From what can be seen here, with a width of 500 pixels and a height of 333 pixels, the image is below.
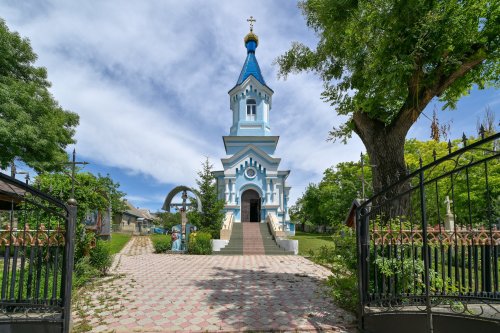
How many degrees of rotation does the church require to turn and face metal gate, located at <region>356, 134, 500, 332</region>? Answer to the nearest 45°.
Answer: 0° — it already faces it

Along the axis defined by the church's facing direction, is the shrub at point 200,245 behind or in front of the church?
in front

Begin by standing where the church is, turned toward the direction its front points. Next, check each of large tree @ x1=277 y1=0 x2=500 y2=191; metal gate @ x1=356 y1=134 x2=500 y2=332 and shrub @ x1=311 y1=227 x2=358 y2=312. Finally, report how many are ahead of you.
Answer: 3

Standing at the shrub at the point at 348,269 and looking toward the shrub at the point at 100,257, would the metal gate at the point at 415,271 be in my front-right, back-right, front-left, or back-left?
back-left

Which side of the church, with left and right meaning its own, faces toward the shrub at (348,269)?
front

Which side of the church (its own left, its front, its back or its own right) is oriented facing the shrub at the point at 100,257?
front

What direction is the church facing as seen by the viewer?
toward the camera
